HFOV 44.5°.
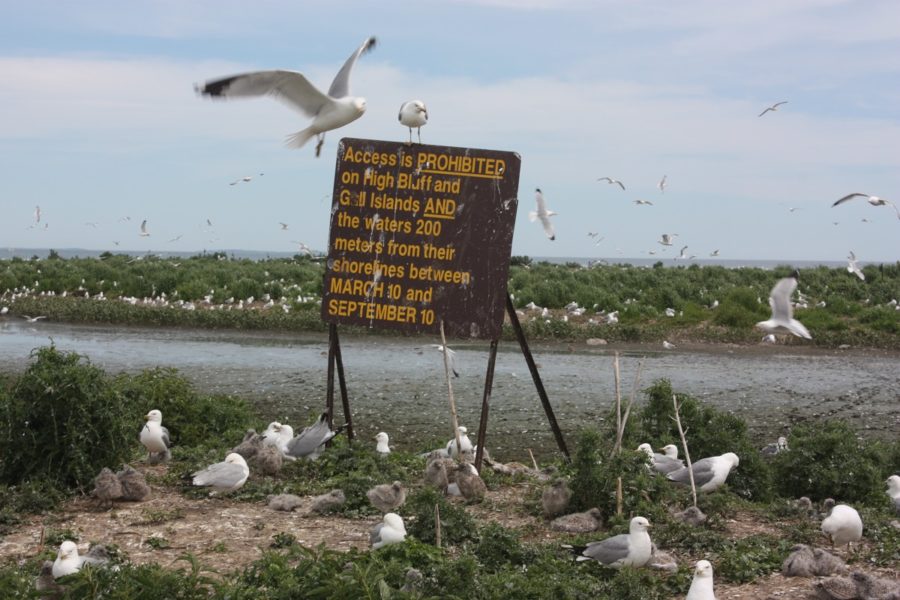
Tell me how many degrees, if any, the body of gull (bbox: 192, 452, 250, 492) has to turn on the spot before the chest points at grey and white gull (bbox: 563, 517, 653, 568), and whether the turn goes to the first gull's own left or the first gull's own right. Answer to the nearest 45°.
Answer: approximately 45° to the first gull's own right

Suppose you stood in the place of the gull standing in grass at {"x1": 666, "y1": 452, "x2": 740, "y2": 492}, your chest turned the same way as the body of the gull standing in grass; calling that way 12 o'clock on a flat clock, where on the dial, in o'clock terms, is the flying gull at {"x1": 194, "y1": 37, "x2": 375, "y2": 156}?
The flying gull is roughly at 6 o'clock from the gull standing in grass.

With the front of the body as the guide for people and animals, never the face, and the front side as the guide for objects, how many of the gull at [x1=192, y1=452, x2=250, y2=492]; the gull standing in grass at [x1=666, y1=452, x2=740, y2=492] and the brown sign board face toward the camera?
1

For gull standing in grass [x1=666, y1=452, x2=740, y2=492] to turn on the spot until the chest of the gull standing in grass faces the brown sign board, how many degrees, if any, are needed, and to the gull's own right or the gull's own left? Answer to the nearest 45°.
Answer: approximately 180°

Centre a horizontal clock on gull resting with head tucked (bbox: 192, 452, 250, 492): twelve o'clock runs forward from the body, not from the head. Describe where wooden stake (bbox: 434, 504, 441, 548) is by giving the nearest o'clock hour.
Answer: The wooden stake is roughly at 2 o'clock from the gull resting with head tucked.

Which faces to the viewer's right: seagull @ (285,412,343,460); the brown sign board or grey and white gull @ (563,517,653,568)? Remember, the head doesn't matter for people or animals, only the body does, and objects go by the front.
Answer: the grey and white gull

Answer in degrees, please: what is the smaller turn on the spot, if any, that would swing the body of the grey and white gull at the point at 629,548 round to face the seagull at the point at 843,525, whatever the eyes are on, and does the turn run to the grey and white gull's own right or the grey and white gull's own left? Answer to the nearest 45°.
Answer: approximately 45° to the grey and white gull's own left

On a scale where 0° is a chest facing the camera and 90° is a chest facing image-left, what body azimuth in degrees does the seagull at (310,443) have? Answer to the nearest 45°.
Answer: approximately 90°

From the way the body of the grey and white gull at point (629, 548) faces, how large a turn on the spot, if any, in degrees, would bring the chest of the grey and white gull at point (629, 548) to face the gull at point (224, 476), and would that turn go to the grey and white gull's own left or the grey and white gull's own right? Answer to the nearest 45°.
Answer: approximately 135° to the grey and white gull's own left

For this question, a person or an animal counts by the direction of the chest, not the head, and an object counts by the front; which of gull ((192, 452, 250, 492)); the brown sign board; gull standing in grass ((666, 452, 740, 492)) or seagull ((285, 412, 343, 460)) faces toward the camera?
the brown sign board

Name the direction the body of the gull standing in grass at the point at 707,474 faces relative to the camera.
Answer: to the viewer's right

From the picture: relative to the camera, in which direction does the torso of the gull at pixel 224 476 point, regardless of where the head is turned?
to the viewer's right

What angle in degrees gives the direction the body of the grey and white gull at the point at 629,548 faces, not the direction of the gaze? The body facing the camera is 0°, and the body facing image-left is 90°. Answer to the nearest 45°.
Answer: approximately 270°
